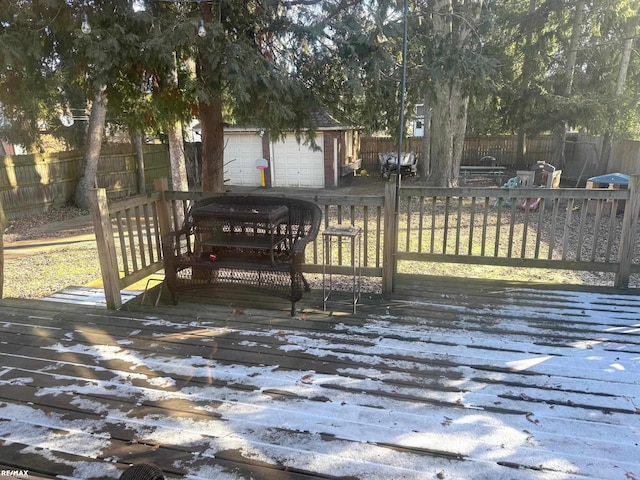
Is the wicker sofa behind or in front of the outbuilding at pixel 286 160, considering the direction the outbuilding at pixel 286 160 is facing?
in front

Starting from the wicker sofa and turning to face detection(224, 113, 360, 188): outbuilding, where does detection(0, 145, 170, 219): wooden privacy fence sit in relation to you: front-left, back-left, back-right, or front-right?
front-left

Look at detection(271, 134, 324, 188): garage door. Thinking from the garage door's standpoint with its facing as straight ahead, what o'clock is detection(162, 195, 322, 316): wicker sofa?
The wicker sofa is roughly at 12 o'clock from the garage door.

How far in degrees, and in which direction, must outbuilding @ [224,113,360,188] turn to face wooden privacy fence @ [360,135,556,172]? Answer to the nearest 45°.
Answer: approximately 135° to its left

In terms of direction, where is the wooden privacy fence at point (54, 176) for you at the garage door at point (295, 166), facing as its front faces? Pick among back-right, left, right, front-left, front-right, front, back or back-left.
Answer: front-right

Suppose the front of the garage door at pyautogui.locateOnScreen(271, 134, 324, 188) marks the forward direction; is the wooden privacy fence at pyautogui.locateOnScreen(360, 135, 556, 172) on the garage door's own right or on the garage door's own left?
on the garage door's own left

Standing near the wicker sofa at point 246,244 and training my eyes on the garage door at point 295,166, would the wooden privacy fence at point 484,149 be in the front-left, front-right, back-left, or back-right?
front-right

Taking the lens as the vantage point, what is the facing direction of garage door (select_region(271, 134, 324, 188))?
facing the viewer

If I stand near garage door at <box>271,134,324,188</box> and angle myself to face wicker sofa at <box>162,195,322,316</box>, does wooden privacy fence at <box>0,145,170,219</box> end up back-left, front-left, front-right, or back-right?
front-right

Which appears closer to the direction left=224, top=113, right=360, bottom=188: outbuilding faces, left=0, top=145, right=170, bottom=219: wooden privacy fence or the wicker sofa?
the wicker sofa

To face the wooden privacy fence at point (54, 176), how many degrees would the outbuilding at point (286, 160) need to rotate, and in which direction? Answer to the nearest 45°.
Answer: approximately 45° to its right
